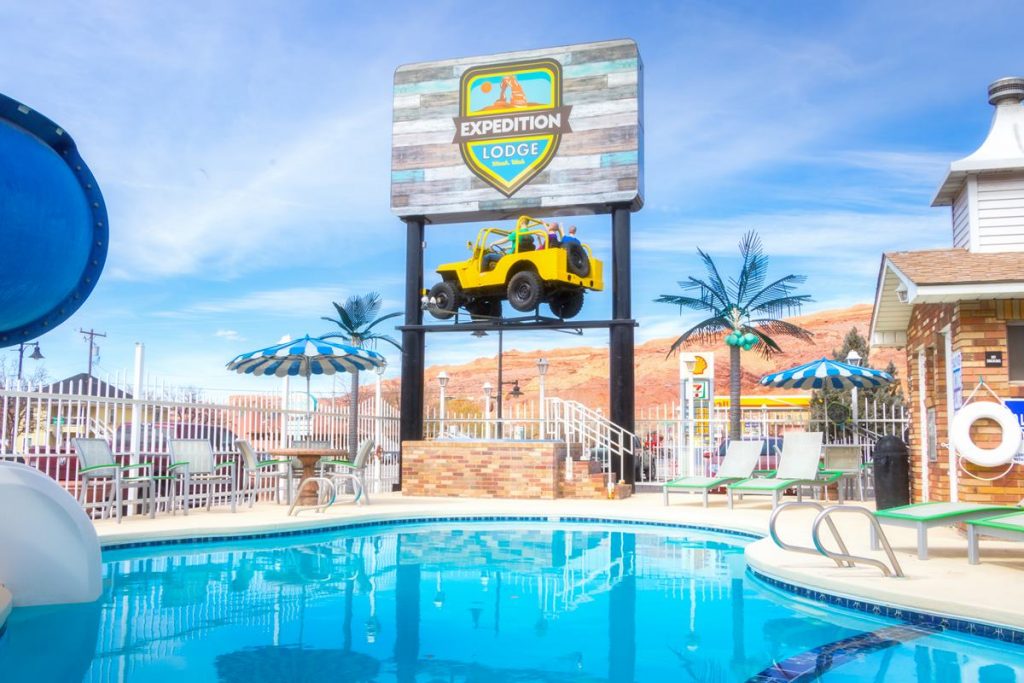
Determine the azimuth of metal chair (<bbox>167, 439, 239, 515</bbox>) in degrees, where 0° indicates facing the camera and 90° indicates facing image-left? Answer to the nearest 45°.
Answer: approximately 315°

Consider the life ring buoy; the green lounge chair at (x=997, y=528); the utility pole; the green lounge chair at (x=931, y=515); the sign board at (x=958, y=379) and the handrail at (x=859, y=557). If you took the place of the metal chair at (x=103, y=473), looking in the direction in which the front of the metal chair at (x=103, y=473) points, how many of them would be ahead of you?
5

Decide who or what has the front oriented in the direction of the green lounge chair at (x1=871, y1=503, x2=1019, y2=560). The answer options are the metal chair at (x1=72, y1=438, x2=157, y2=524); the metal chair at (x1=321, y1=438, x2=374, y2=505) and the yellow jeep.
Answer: the metal chair at (x1=72, y1=438, x2=157, y2=524)

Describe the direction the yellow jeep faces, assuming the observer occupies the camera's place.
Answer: facing away from the viewer and to the left of the viewer

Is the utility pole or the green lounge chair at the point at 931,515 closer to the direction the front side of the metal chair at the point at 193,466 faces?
the green lounge chair

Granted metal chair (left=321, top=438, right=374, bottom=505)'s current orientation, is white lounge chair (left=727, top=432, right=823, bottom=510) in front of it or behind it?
behind

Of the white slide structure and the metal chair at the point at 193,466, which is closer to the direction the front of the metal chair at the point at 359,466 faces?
the metal chair

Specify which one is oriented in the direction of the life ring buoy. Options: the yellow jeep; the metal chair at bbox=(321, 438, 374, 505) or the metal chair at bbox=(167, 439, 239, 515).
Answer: the metal chair at bbox=(167, 439, 239, 515)

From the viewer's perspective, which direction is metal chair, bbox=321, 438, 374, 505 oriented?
to the viewer's left

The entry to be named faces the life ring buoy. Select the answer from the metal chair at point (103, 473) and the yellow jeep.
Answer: the metal chair

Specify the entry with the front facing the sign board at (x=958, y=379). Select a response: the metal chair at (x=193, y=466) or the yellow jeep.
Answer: the metal chair

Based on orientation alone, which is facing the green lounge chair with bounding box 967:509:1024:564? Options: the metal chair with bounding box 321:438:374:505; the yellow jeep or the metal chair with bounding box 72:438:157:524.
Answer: the metal chair with bounding box 72:438:157:524

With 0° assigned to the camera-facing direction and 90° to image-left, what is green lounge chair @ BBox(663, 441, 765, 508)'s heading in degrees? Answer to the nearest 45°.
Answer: approximately 45°

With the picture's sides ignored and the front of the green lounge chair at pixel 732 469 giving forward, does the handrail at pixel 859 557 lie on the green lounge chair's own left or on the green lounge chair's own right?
on the green lounge chair's own left
